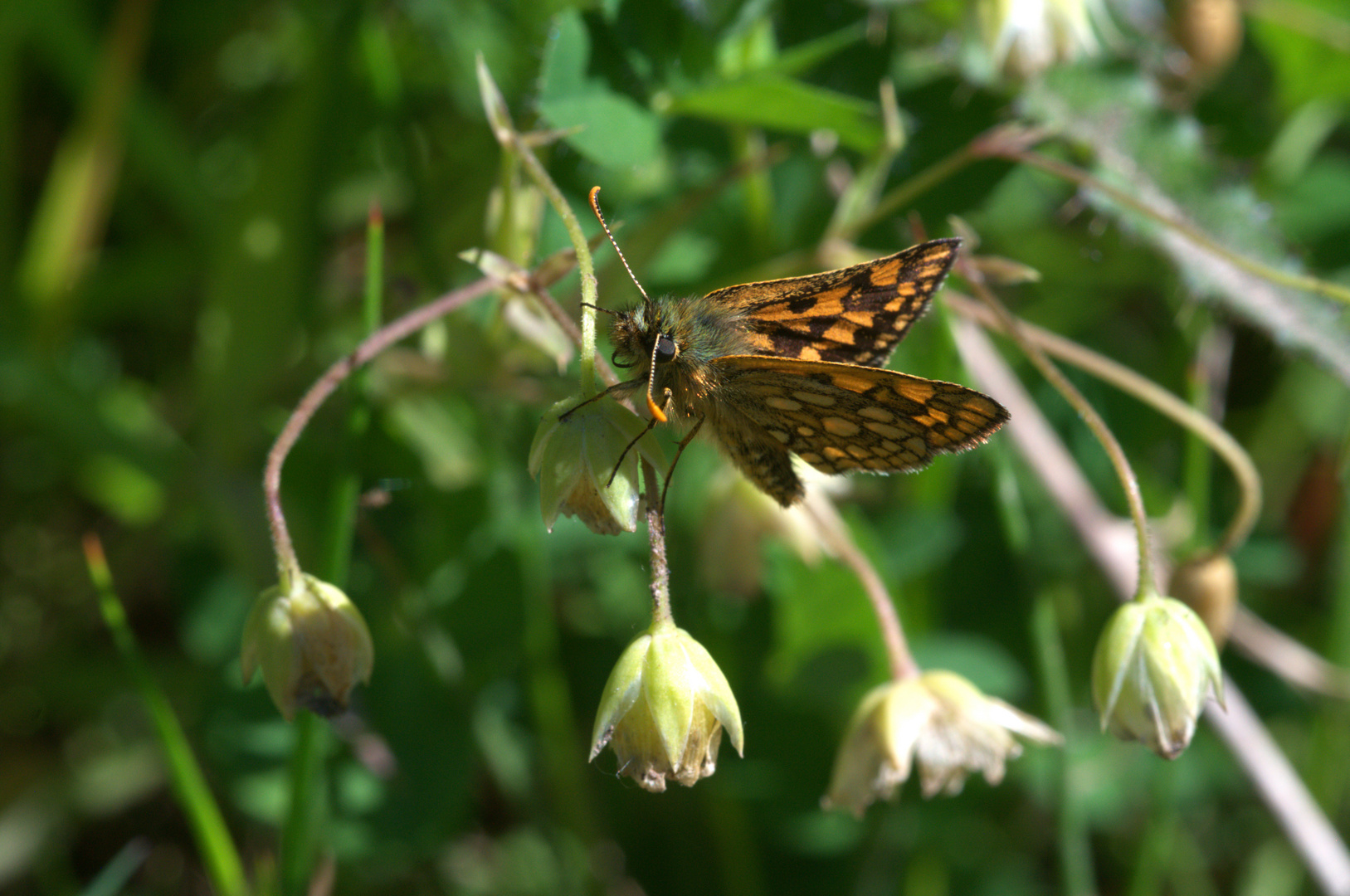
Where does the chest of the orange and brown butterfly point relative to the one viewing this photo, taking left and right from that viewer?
facing to the left of the viewer

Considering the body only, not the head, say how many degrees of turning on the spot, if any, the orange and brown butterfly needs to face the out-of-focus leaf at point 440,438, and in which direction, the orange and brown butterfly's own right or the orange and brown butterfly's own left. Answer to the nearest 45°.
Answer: approximately 45° to the orange and brown butterfly's own right

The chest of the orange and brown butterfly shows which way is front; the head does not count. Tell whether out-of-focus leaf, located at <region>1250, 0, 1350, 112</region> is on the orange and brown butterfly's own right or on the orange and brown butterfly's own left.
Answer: on the orange and brown butterfly's own right
